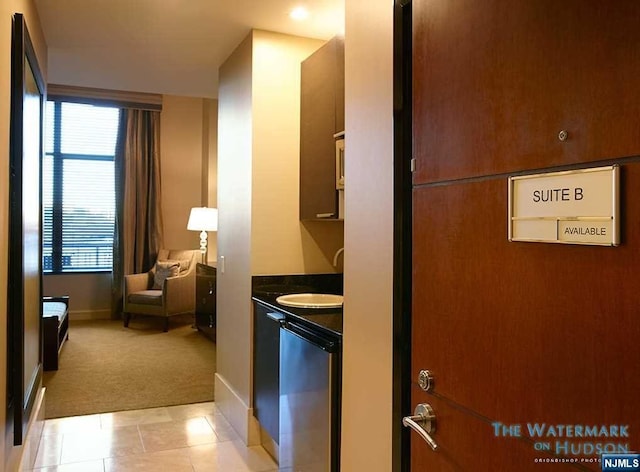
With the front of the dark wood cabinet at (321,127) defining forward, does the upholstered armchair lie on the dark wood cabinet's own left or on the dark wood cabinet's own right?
on the dark wood cabinet's own right

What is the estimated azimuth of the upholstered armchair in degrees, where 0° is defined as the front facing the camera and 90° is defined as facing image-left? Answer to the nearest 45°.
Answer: approximately 45°

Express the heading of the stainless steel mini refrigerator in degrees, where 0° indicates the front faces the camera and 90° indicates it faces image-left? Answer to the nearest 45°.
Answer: approximately 45°

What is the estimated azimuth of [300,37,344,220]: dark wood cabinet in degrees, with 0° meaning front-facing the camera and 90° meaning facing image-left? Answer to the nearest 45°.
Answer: approximately 45°

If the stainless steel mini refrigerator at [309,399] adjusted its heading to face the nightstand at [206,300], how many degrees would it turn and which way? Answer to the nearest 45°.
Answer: approximately 135° to its right
